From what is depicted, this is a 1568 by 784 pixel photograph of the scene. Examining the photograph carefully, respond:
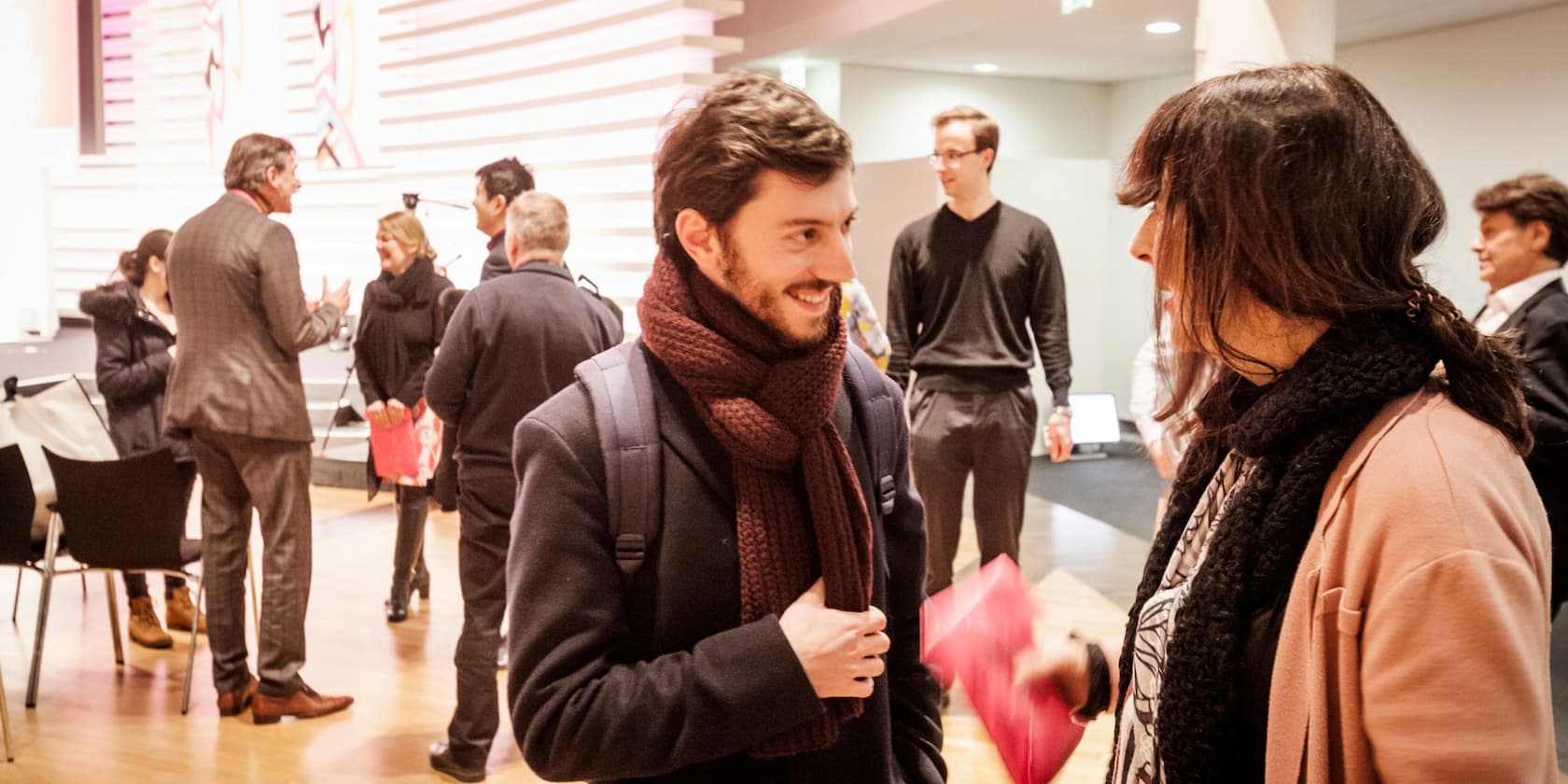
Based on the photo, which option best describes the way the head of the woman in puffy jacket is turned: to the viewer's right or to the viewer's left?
to the viewer's right

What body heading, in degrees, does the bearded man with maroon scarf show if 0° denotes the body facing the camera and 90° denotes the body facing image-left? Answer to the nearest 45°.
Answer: approximately 315°

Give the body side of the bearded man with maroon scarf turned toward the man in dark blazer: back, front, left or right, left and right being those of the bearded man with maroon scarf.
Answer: left

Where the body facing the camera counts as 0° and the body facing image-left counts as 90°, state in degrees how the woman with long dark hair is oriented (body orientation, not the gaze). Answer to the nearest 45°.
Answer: approximately 90°

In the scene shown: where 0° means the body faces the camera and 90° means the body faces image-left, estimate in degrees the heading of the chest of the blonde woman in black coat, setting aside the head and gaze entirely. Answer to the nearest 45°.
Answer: approximately 45°

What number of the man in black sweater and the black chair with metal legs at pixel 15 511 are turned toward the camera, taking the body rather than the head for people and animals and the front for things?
1

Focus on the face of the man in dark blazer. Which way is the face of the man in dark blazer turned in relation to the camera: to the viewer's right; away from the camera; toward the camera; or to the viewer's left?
to the viewer's left

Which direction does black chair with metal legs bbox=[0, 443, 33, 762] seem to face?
away from the camera

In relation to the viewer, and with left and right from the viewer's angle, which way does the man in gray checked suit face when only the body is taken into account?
facing away from the viewer and to the right of the viewer

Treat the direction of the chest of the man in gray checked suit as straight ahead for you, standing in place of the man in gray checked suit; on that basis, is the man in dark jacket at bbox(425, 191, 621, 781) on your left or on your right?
on your right
